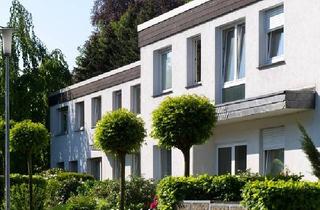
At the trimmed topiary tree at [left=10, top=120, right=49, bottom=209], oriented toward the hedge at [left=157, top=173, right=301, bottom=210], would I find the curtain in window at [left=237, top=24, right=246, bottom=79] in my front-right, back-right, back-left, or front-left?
front-left

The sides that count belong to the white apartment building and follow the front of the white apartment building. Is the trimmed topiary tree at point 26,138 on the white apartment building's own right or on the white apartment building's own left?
on the white apartment building's own right

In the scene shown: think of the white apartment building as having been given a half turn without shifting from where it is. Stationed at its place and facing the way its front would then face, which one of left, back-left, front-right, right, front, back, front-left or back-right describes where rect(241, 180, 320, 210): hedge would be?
back-right

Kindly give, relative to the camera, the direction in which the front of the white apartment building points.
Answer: facing the viewer and to the left of the viewer
